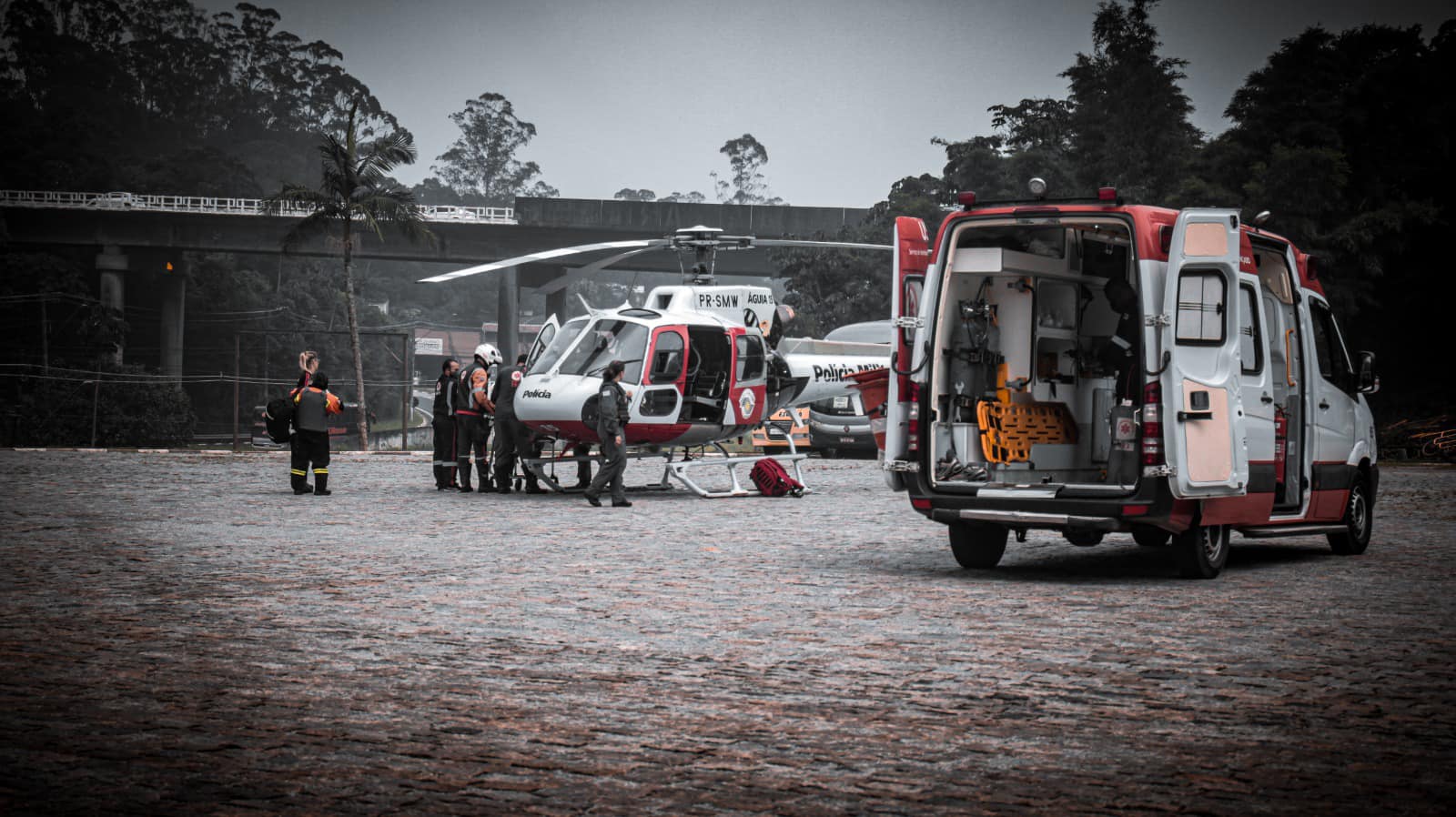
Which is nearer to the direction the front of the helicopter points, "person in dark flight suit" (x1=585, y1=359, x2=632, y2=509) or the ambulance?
the person in dark flight suit

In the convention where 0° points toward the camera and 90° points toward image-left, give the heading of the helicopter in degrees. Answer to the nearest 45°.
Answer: approximately 45°

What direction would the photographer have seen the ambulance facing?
facing away from the viewer and to the right of the viewer

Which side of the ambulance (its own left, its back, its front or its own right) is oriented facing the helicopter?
left

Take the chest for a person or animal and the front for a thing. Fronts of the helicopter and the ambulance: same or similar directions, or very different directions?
very different directions

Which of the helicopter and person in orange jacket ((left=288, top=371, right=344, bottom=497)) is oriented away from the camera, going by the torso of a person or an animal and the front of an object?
the person in orange jacket

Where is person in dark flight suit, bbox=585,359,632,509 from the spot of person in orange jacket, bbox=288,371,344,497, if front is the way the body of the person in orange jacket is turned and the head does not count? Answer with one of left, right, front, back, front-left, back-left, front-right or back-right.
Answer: back-right

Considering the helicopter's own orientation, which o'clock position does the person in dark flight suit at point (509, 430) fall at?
The person in dark flight suit is roughly at 2 o'clock from the helicopter.

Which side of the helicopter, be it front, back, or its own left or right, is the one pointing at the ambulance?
left

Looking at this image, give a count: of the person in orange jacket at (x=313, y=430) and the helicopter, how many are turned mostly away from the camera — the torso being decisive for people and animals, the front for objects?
1

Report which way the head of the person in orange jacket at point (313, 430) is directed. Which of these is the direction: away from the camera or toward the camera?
away from the camera

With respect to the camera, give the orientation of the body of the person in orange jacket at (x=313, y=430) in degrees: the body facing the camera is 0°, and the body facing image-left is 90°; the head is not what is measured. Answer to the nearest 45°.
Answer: approximately 180°
